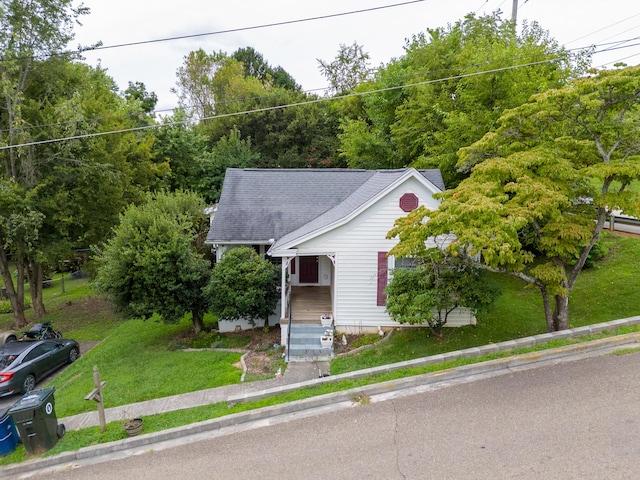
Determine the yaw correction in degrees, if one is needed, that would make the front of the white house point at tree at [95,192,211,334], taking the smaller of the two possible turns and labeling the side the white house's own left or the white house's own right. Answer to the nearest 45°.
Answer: approximately 90° to the white house's own right

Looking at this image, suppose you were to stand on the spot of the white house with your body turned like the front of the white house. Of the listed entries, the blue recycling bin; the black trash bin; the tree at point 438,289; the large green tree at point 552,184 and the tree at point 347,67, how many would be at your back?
1

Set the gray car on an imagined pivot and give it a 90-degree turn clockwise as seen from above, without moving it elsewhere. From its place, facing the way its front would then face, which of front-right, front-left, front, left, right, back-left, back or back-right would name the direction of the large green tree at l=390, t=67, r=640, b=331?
front

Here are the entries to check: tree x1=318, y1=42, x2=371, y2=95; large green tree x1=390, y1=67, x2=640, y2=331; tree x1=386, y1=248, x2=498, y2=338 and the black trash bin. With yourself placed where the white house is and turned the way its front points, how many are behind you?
1

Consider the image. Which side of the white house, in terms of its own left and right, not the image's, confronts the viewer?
front

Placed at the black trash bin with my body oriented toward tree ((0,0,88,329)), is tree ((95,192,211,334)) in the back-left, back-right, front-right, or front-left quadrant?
front-right

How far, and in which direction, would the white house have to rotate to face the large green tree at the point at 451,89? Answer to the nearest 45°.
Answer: approximately 135° to its left

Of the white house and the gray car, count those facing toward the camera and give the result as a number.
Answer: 1

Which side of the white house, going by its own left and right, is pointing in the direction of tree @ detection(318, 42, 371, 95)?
back

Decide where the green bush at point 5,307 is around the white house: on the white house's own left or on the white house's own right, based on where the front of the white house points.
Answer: on the white house's own right
